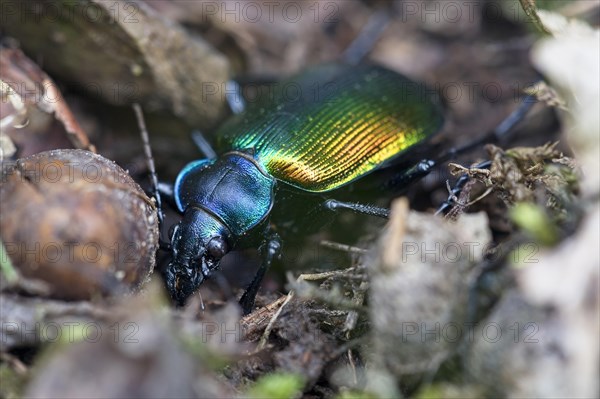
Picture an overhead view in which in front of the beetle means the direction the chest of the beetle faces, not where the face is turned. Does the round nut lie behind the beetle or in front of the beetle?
in front

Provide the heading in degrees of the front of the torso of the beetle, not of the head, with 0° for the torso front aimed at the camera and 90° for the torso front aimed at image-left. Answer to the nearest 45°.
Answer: approximately 45°
